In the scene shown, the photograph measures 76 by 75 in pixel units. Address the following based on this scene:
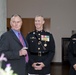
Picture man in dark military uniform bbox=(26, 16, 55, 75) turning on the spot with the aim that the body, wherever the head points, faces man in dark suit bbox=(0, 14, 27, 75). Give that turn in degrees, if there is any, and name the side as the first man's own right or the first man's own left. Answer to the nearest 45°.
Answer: approximately 45° to the first man's own right

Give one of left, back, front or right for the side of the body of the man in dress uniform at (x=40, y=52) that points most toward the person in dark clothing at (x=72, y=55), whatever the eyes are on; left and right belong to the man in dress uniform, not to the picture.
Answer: left

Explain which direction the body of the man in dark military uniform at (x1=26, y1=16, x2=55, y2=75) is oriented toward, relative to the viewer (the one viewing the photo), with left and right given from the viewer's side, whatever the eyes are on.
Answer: facing the viewer

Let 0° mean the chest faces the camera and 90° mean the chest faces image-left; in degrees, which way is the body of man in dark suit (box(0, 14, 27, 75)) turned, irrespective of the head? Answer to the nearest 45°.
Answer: approximately 315°

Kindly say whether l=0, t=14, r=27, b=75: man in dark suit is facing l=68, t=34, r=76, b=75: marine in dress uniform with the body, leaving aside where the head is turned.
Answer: no

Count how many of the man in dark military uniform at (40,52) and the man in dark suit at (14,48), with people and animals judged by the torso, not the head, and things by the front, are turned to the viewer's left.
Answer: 0

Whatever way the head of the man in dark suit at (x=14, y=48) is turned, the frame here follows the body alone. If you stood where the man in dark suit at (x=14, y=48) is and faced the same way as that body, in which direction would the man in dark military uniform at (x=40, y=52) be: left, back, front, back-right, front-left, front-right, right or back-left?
left
